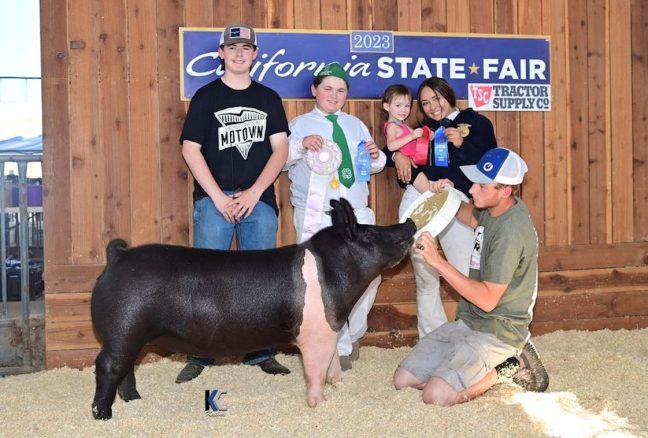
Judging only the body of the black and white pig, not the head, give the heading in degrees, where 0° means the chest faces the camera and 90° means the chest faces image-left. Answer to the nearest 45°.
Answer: approximately 270°

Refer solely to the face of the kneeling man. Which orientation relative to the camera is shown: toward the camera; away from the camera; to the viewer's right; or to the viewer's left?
to the viewer's left

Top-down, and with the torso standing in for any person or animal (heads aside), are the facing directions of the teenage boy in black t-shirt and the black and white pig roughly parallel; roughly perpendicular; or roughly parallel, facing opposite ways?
roughly perpendicular

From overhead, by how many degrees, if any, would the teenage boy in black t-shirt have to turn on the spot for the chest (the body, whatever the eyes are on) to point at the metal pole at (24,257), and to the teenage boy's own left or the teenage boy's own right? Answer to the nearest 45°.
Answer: approximately 135° to the teenage boy's own right
